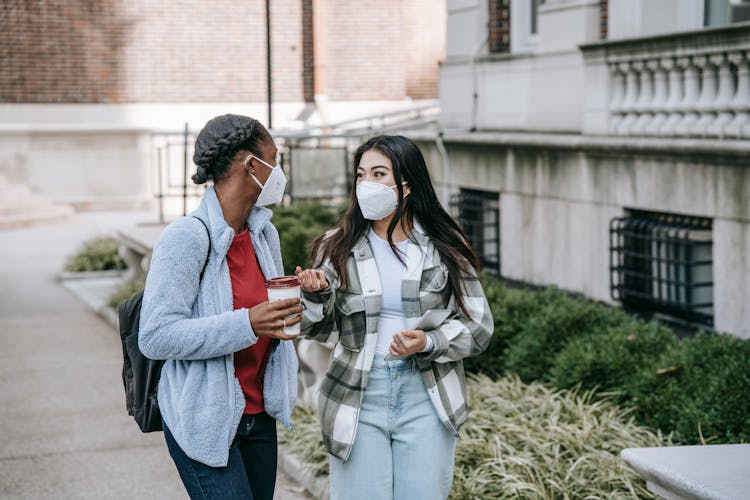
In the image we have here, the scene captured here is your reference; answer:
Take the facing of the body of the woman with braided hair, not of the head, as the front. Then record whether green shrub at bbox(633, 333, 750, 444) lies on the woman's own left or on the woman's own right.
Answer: on the woman's own left

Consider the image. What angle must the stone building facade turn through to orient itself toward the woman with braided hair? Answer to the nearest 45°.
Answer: approximately 45° to its left

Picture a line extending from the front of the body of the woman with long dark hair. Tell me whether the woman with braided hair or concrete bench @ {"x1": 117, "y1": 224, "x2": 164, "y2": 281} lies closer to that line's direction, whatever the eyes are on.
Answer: the woman with braided hair

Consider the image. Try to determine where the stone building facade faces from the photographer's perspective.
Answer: facing the viewer and to the left of the viewer

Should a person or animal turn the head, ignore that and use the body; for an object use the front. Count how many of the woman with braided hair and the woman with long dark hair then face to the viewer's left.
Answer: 0

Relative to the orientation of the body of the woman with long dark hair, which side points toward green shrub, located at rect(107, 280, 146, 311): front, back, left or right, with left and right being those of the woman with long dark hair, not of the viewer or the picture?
back

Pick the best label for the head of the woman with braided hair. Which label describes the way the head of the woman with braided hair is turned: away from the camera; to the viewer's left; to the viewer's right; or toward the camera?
to the viewer's right

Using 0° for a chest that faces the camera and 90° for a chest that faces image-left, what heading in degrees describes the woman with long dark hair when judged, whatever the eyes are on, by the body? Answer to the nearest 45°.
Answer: approximately 0°

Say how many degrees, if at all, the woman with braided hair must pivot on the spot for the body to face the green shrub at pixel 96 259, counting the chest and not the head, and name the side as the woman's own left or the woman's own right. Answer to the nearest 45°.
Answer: approximately 135° to the woman's own left

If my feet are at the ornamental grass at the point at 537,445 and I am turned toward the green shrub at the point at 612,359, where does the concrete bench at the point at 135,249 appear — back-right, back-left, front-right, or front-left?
front-left

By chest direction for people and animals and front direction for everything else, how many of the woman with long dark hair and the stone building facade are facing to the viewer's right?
0

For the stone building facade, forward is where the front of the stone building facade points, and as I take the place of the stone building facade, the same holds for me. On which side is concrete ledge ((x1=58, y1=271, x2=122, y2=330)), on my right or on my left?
on my right

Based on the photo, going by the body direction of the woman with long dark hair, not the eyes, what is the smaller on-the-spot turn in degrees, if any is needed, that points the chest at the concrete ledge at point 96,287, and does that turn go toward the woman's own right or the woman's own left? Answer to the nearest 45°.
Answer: approximately 180°

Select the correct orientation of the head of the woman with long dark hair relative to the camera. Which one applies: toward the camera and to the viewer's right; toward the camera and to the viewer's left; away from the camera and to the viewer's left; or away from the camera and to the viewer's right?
toward the camera and to the viewer's left

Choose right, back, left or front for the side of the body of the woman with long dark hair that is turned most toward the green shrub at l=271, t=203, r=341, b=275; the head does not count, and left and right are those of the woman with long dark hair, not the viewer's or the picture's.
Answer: back
